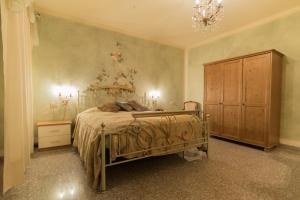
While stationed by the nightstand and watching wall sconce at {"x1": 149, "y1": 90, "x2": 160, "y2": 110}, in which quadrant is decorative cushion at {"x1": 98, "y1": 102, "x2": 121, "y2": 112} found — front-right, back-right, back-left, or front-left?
front-right

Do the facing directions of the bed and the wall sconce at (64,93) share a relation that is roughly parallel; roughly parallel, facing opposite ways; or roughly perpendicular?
roughly parallel

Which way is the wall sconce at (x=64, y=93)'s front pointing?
toward the camera

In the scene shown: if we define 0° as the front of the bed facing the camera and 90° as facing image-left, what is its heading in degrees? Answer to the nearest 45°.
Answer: approximately 315°

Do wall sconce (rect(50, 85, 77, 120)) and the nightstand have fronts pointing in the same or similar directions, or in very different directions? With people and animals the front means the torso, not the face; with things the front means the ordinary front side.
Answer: same or similar directions

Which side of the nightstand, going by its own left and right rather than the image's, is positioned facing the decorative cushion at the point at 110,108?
left

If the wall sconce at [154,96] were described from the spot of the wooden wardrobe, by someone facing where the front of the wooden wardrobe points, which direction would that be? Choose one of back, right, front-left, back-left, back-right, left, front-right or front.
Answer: front-right

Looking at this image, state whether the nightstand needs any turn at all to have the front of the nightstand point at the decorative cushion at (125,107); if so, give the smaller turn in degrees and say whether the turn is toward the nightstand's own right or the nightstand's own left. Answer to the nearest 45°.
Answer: approximately 90° to the nightstand's own left

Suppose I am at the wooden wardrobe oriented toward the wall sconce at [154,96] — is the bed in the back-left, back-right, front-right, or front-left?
front-left

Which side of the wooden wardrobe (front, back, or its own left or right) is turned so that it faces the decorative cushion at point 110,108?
front

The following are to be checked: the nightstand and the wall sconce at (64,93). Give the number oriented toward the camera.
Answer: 2

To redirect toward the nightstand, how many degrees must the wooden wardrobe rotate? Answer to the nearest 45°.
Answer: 0° — it already faces it

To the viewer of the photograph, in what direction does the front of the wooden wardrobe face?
facing the viewer and to the left of the viewer

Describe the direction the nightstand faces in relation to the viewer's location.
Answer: facing the viewer

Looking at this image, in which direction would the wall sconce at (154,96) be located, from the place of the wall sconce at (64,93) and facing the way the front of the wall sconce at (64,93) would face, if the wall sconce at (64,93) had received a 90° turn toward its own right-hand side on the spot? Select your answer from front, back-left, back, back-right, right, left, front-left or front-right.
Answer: back

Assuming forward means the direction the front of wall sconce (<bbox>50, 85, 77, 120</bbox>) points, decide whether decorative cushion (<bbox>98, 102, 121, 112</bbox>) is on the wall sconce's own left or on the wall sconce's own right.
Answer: on the wall sconce's own left
